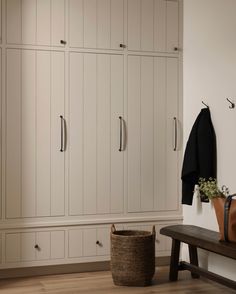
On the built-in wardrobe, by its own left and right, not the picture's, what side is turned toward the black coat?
left

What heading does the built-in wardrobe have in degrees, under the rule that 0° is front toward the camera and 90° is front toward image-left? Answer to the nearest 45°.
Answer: approximately 0°

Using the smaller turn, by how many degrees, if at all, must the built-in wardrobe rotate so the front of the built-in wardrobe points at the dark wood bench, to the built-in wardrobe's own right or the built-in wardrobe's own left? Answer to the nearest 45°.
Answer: approximately 45° to the built-in wardrobe's own left

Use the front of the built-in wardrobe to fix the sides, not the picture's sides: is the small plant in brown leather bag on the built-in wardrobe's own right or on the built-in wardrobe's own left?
on the built-in wardrobe's own left
